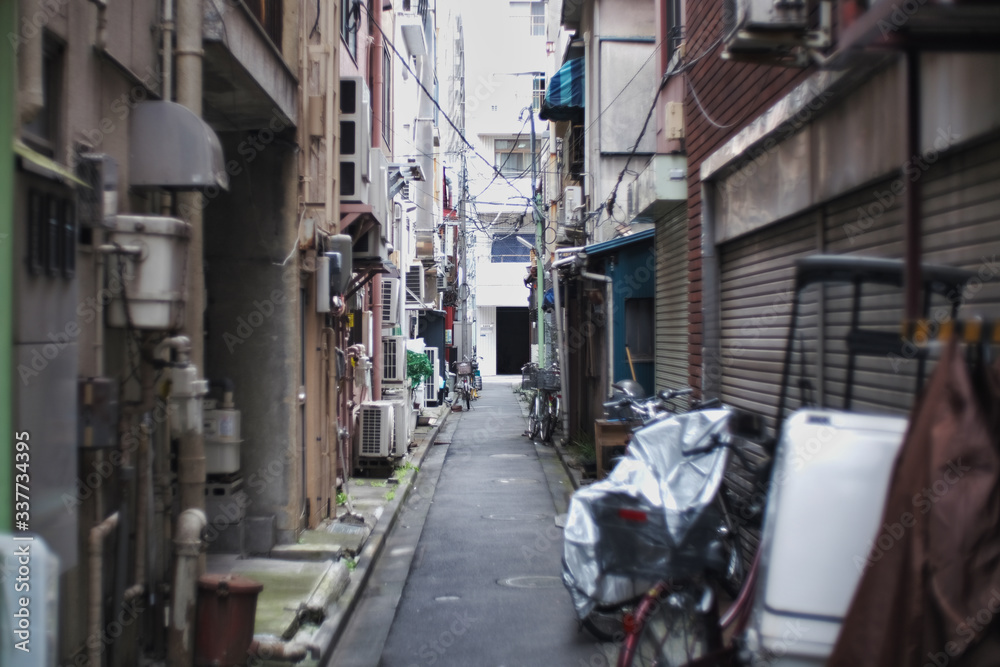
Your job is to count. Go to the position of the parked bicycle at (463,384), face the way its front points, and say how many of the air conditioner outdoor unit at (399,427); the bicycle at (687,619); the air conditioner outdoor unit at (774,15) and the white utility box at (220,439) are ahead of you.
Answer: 4

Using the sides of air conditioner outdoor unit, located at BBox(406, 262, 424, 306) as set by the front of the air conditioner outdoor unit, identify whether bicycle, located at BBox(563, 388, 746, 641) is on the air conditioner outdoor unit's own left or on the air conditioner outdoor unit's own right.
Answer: on the air conditioner outdoor unit's own right

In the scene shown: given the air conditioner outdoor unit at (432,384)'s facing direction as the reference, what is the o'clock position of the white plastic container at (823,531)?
The white plastic container is roughly at 3 o'clock from the air conditioner outdoor unit.

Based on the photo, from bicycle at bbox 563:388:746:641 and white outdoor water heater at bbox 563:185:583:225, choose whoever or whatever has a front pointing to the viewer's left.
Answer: the white outdoor water heater

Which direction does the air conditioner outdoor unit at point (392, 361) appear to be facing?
to the viewer's right

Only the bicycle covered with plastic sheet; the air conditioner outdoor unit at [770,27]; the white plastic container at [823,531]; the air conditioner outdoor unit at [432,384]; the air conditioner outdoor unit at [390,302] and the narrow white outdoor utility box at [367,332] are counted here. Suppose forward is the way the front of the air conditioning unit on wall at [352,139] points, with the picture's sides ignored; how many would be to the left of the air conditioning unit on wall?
3

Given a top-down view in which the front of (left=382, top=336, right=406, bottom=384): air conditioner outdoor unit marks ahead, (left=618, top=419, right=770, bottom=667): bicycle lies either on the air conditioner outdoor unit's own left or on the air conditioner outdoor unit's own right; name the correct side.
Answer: on the air conditioner outdoor unit's own right

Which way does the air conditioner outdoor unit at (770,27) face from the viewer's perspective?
to the viewer's left

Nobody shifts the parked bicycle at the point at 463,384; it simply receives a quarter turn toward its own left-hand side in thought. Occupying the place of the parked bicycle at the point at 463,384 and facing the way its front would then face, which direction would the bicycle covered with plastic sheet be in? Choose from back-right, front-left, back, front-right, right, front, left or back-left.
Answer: right

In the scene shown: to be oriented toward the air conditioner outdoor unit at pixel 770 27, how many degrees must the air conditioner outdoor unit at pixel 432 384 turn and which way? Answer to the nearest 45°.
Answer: approximately 90° to its right

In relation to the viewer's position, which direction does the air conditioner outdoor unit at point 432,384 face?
facing to the right of the viewer

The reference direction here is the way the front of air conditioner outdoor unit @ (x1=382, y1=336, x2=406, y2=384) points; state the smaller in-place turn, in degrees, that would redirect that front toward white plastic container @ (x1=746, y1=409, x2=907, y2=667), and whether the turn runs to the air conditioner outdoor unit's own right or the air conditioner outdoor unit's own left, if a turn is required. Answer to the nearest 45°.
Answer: approximately 90° to the air conditioner outdoor unit's own right

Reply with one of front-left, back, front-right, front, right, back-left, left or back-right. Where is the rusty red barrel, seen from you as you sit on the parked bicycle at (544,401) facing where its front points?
front

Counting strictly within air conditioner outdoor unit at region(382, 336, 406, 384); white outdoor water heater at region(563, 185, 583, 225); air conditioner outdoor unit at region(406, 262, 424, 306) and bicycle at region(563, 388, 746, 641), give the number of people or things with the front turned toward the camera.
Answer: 0

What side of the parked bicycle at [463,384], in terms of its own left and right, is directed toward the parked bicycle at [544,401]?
front

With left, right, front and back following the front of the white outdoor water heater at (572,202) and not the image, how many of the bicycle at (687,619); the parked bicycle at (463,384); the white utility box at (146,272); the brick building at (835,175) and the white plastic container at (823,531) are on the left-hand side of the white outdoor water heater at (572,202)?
4

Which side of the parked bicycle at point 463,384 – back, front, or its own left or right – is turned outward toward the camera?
front

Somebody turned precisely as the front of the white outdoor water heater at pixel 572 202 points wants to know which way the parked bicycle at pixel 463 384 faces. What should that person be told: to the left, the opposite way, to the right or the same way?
to the left
